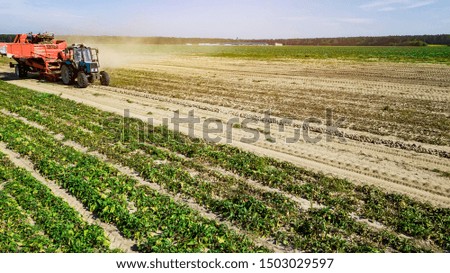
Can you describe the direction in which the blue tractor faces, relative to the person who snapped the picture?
facing the viewer and to the right of the viewer

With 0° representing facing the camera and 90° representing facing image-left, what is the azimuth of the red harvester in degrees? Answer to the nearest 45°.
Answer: approximately 315°
